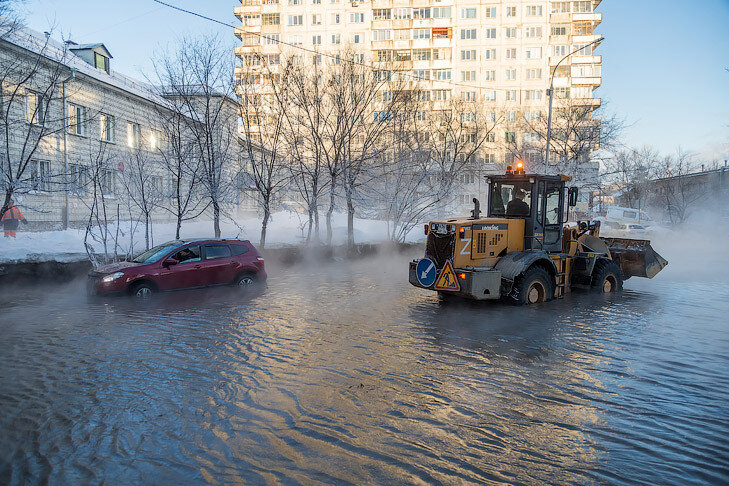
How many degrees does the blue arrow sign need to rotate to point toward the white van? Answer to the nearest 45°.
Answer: approximately 180°

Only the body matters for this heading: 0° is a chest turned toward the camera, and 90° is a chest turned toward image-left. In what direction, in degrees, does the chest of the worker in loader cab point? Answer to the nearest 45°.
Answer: approximately 225°

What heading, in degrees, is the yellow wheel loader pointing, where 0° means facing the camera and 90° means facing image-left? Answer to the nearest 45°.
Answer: approximately 225°

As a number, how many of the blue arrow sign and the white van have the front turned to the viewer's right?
1

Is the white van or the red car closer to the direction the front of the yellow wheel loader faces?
the white van

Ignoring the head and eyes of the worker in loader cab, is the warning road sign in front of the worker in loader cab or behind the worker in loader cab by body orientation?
behind

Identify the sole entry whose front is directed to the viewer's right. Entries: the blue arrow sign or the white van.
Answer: the white van

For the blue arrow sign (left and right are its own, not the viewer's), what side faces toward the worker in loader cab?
back

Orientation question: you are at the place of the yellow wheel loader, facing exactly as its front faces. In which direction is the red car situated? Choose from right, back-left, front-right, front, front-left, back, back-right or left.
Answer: back-left

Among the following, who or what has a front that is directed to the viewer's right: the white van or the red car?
the white van
